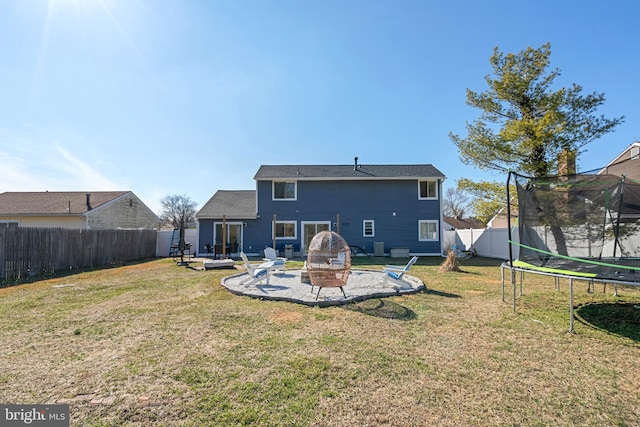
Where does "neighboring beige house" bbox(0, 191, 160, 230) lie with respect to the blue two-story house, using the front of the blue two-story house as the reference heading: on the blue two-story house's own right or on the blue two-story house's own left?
on the blue two-story house's own left

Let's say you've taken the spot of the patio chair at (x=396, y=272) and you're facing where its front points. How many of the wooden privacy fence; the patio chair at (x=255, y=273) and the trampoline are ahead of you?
2

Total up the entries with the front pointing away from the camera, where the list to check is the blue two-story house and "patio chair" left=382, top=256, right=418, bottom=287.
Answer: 1

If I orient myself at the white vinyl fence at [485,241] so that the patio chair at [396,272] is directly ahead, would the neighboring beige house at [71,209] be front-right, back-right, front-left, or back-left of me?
front-right

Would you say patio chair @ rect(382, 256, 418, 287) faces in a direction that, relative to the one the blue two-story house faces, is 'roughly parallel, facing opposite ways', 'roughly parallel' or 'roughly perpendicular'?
roughly perpendicular

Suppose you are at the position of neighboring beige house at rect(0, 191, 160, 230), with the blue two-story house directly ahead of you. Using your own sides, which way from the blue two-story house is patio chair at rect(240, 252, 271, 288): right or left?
right

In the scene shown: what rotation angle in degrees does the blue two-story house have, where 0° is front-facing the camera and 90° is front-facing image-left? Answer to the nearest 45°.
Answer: approximately 180°

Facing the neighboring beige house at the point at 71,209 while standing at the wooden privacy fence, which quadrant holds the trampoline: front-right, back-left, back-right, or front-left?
back-right

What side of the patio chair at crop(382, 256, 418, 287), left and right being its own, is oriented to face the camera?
left

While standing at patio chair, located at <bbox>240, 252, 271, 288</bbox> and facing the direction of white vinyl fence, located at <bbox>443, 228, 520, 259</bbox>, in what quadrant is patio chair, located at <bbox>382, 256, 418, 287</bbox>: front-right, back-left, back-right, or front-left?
front-right

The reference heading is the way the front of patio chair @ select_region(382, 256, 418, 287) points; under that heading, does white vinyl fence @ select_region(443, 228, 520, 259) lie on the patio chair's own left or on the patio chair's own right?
on the patio chair's own right

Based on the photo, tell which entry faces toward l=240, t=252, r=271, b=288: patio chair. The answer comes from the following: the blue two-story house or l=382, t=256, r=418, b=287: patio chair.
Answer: l=382, t=256, r=418, b=287: patio chair

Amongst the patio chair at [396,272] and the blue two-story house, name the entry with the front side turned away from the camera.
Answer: the blue two-story house

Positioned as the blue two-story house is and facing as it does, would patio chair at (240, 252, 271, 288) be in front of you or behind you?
behind

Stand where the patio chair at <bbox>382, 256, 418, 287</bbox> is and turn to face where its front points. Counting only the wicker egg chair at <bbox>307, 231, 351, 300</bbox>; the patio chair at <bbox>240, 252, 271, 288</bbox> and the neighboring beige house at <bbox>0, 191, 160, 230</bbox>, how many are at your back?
0

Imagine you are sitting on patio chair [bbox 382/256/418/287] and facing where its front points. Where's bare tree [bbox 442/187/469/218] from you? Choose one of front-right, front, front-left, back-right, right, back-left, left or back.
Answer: right

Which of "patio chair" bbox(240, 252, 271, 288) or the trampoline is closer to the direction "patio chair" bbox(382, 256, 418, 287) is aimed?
the patio chair
